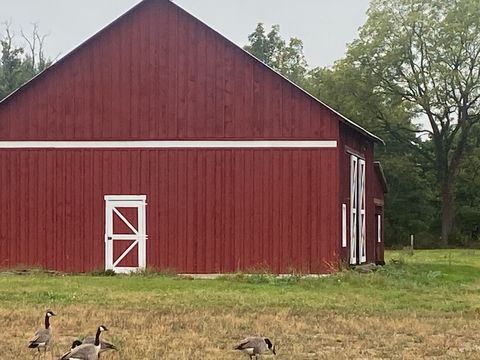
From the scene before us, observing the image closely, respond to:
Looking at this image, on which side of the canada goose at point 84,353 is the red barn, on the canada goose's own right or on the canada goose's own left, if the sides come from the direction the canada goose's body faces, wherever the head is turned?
on the canada goose's own left

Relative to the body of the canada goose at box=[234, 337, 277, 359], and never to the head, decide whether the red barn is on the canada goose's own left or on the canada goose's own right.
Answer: on the canada goose's own left

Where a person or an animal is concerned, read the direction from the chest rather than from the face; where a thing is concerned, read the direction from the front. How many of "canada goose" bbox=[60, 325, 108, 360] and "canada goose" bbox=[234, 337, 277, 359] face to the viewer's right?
2

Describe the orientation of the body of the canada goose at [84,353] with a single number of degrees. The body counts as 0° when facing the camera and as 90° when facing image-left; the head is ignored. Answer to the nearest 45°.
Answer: approximately 270°

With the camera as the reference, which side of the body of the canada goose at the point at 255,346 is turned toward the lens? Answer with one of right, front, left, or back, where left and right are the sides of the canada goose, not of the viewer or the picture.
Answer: right

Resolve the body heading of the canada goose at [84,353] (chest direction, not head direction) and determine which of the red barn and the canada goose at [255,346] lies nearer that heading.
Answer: the canada goose

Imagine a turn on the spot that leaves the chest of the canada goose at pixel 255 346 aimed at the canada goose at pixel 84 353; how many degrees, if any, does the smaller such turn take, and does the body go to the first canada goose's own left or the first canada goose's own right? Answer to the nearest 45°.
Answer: approximately 135° to the first canada goose's own right
